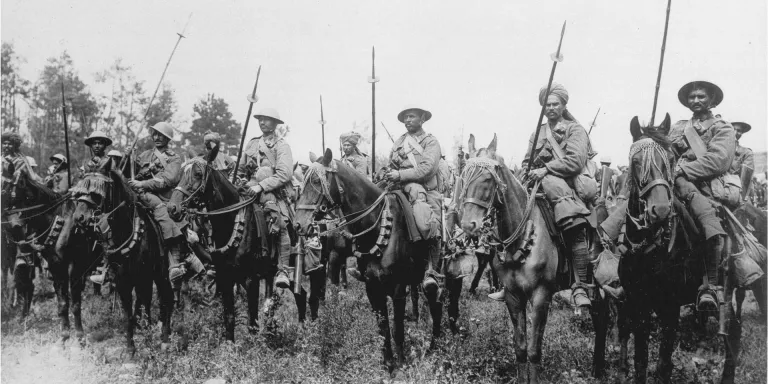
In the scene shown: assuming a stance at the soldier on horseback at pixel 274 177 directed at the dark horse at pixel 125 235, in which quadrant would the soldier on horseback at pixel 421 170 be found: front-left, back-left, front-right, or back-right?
back-left

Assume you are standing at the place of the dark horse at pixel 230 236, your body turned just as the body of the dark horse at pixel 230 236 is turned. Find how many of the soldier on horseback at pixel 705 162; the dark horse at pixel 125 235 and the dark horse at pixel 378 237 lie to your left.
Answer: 2

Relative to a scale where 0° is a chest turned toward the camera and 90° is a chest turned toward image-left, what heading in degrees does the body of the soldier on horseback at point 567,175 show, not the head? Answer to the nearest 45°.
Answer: approximately 45°

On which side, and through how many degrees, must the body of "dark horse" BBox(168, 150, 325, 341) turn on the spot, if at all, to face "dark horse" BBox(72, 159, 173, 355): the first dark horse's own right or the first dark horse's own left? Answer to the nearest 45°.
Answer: approximately 45° to the first dark horse's own right

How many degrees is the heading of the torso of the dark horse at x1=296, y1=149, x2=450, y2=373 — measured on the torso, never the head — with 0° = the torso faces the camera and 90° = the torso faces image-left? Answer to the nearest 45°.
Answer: approximately 45°

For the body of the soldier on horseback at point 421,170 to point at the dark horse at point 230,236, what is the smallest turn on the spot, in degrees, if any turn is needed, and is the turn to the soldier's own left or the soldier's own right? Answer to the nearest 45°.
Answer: approximately 45° to the soldier's own right

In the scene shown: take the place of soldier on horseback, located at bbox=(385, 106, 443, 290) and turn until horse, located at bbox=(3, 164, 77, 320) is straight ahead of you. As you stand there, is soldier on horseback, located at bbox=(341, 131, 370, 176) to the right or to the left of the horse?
right

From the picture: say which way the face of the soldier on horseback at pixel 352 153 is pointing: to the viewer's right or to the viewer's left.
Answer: to the viewer's left

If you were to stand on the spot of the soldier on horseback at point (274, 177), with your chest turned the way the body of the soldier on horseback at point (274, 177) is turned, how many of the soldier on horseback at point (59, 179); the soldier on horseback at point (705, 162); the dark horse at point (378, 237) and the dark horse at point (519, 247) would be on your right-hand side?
1

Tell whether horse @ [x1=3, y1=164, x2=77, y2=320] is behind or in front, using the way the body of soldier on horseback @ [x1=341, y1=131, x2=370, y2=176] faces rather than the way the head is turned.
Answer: in front

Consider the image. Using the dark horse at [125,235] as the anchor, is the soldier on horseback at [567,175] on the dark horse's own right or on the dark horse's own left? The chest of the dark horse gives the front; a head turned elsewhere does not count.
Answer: on the dark horse's own left

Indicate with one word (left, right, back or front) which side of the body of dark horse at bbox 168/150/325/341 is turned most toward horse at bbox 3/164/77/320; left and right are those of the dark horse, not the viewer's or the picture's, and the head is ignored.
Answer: right

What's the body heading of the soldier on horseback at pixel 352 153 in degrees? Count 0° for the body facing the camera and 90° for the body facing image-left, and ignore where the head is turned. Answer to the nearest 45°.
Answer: approximately 45°

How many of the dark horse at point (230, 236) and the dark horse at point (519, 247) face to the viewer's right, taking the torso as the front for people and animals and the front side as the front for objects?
0
